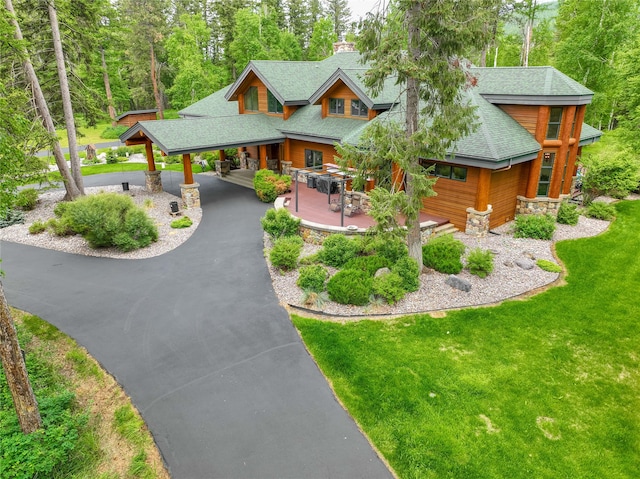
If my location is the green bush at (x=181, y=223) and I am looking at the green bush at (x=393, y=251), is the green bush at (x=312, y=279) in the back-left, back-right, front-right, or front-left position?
front-right

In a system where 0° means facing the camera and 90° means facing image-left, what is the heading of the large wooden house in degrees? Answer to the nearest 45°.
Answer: approximately 45°

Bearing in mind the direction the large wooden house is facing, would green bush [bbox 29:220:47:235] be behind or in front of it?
in front

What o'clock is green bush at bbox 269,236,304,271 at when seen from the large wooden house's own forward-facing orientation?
The green bush is roughly at 12 o'clock from the large wooden house.

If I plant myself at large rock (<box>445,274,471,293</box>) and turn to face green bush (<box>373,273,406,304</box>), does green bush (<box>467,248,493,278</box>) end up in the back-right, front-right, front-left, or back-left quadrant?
back-right

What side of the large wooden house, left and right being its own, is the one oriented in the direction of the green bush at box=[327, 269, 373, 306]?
front

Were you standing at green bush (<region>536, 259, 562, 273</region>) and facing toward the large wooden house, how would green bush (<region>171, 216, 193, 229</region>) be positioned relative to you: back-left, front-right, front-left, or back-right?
front-left

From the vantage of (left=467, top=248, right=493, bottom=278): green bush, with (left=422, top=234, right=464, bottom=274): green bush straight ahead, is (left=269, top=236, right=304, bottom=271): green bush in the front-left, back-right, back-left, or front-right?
front-left

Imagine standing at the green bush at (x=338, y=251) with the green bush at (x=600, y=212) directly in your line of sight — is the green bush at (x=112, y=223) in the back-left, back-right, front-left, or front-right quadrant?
back-left

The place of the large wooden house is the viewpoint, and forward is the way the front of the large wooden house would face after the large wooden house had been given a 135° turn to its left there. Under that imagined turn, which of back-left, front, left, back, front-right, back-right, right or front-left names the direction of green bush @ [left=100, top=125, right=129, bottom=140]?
back-left

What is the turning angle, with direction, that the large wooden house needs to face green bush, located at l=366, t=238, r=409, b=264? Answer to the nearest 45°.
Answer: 0° — it already faces it

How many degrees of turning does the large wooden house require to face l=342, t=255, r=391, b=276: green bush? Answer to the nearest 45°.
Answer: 0° — it already faces it

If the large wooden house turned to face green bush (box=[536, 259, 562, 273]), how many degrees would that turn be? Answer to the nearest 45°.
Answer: approximately 45° to its left

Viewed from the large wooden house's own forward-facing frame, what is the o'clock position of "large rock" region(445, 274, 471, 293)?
The large rock is roughly at 11 o'clock from the large wooden house.

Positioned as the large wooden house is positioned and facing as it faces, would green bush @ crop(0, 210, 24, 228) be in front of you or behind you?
in front
